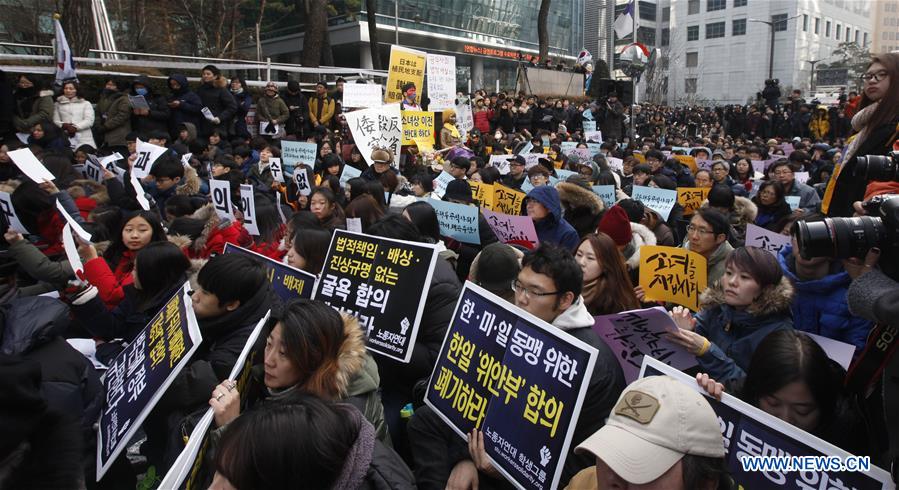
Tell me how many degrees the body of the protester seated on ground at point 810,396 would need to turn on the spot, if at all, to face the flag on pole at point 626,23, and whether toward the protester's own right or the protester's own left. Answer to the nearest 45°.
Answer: approximately 135° to the protester's own right

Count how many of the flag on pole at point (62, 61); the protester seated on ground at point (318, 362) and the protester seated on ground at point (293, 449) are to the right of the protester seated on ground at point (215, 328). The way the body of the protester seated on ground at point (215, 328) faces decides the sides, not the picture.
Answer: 1

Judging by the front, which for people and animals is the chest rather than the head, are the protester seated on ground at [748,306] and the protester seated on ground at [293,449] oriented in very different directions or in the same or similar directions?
same or similar directions

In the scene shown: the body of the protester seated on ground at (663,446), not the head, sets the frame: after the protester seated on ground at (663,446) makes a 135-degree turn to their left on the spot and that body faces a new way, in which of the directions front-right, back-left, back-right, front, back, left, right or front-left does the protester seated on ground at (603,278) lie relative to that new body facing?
left

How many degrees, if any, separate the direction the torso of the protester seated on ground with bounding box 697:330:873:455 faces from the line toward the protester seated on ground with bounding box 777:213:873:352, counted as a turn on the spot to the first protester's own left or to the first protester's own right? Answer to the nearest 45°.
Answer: approximately 135° to the first protester's own right

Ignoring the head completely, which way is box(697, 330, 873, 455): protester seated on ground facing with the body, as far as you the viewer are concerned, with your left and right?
facing the viewer and to the left of the viewer

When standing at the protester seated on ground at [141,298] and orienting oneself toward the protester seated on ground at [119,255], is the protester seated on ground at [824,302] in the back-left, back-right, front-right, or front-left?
back-right

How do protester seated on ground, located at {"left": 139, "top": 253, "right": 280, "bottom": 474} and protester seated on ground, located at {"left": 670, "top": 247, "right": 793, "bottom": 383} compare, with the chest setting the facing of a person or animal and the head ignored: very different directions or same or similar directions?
same or similar directions
